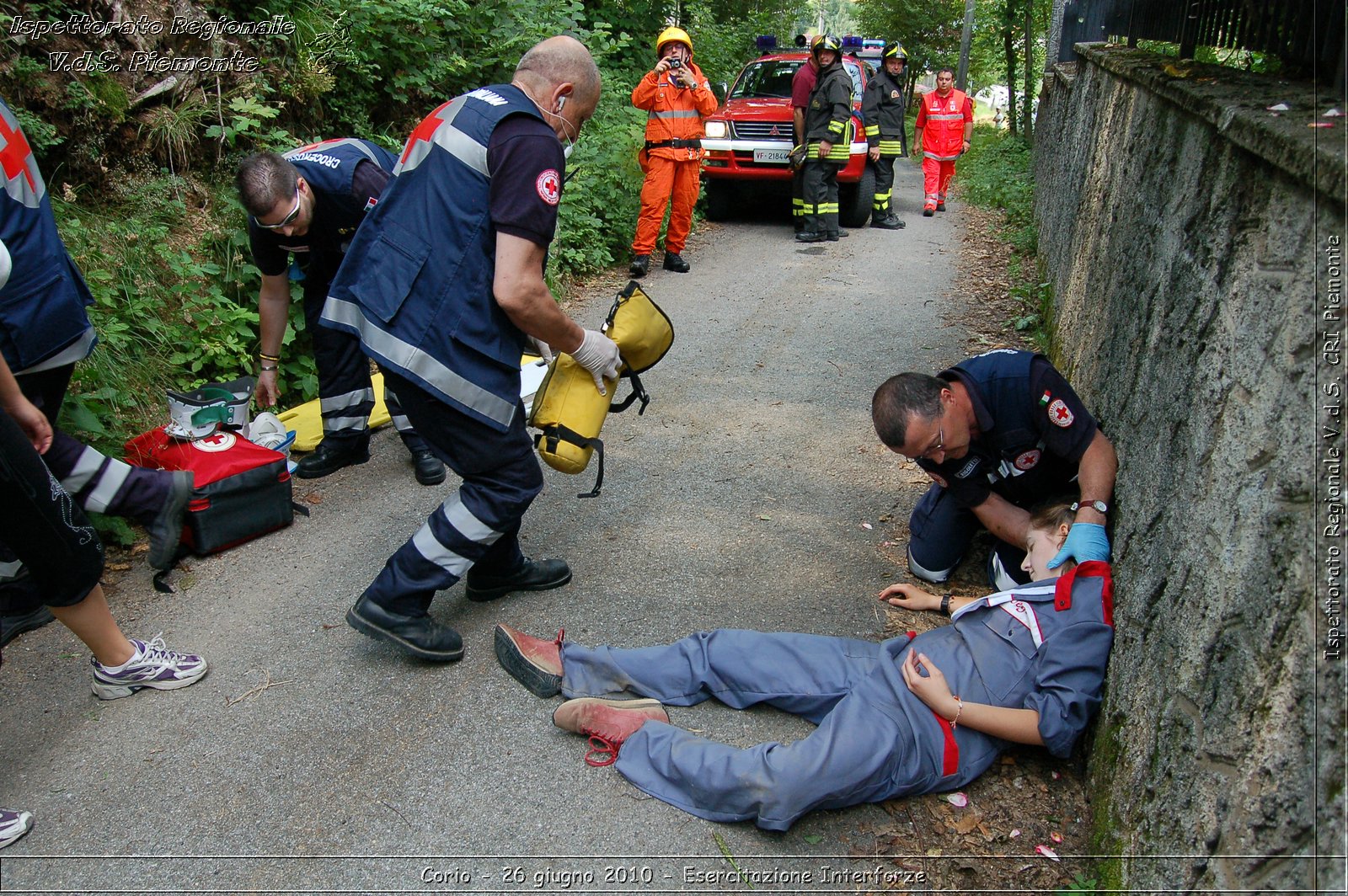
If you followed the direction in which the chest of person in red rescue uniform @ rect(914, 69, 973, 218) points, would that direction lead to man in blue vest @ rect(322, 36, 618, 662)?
yes

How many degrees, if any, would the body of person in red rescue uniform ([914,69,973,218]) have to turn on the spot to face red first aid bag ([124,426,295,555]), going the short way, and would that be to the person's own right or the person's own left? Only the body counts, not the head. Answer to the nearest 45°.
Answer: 0° — they already face it

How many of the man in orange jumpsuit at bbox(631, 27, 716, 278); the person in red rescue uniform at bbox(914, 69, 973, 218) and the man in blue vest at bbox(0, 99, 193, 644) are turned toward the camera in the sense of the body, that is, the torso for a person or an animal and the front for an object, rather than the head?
2

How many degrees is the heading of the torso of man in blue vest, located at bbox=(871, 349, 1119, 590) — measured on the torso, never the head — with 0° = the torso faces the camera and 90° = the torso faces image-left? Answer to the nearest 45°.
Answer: approximately 45°

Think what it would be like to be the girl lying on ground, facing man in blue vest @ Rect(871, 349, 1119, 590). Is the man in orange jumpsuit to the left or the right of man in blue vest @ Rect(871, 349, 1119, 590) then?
left

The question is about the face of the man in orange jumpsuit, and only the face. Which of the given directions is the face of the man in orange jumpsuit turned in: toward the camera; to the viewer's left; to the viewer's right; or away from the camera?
toward the camera

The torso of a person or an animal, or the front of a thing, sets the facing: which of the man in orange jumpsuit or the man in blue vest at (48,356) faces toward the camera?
the man in orange jumpsuit

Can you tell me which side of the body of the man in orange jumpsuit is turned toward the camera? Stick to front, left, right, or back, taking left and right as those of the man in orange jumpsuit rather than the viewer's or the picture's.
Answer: front

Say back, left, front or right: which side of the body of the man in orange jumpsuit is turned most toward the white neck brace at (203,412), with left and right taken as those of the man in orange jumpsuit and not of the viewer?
front

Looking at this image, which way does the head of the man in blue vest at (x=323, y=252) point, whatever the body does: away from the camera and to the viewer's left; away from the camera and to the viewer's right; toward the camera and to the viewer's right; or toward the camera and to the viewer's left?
toward the camera and to the viewer's left

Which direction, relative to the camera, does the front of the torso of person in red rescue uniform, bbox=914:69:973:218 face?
toward the camera

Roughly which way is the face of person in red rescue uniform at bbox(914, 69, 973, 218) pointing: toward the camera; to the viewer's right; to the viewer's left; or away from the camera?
toward the camera
